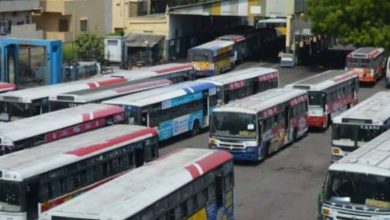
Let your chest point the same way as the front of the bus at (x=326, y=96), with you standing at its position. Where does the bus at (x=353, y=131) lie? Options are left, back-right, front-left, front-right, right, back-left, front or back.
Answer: front-left

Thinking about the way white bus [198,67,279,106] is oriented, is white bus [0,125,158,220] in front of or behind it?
in front

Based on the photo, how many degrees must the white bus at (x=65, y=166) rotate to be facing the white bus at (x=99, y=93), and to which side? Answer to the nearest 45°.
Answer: approximately 135° to its right

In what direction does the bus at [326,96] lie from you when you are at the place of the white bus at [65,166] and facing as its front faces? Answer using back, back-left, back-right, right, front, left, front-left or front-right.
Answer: back

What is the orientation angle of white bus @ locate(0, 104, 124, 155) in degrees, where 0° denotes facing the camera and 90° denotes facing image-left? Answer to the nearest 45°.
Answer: approximately 45°

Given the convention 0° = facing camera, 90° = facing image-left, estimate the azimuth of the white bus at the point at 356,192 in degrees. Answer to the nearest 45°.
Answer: approximately 45°

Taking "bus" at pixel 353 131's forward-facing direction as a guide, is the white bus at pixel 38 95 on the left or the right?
on its right

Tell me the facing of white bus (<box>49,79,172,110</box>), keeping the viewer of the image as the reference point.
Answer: facing the viewer and to the left of the viewer

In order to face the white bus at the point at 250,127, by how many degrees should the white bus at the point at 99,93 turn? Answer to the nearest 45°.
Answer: approximately 90° to its left
